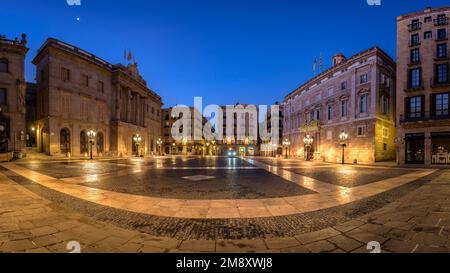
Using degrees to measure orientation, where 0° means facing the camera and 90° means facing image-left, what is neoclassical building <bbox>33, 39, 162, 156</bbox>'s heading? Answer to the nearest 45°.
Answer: approximately 315°

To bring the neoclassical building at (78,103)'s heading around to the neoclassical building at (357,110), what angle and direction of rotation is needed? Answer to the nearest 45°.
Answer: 0° — it already faces it
